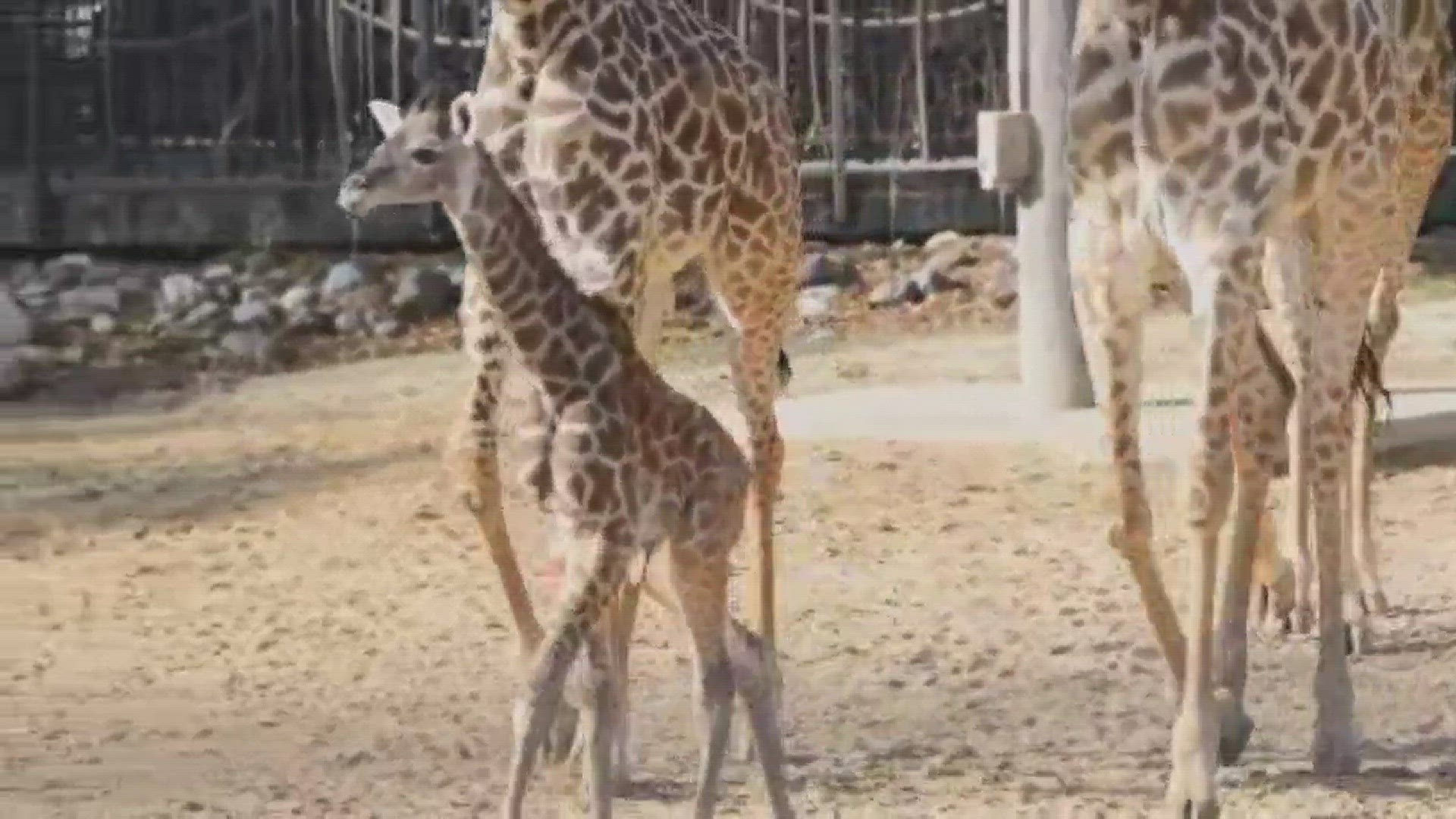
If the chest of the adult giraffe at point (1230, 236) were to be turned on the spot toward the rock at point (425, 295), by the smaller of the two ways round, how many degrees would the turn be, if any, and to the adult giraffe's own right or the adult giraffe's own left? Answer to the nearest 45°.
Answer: approximately 90° to the adult giraffe's own right

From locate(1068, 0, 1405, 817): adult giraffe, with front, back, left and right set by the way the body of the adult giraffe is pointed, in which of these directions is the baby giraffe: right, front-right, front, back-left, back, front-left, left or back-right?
front

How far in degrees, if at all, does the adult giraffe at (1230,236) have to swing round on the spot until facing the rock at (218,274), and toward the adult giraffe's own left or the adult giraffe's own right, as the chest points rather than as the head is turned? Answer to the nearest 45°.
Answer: approximately 90° to the adult giraffe's own right

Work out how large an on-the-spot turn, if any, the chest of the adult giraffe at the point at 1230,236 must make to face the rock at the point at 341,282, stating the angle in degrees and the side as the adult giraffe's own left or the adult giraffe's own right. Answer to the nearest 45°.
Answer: approximately 90° to the adult giraffe's own right

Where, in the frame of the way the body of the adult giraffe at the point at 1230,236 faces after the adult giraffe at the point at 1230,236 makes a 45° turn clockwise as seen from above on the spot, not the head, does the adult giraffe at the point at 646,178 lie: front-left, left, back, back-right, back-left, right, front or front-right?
front

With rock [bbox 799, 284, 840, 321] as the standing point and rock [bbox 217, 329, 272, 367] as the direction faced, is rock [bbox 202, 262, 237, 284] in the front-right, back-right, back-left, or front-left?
front-right

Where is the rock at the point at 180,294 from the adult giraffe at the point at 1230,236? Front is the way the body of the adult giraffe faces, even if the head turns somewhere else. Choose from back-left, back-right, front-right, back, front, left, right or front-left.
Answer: right

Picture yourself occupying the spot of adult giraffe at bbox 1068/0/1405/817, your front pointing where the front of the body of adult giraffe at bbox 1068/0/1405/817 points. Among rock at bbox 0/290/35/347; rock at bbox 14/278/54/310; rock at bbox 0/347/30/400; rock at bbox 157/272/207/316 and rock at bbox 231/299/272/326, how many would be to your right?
5

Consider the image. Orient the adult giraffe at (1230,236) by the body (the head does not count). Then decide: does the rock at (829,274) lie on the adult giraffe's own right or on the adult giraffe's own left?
on the adult giraffe's own right
